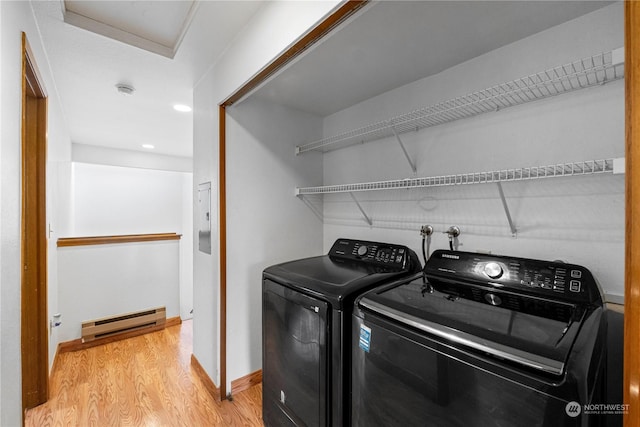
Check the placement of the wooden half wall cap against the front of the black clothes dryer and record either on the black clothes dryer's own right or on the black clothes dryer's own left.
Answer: on the black clothes dryer's own right

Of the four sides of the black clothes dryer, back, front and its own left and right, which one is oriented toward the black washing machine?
left

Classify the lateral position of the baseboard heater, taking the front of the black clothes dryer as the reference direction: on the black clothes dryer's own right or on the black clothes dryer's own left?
on the black clothes dryer's own right

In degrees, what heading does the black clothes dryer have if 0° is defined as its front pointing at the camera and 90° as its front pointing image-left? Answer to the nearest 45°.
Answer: approximately 45°

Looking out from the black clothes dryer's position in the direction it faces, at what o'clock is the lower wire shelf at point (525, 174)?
The lower wire shelf is roughly at 8 o'clock from the black clothes dryer.

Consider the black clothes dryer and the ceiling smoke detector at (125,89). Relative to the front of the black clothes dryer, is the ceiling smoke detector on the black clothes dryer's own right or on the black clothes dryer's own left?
on the black clothes dryer's own right
